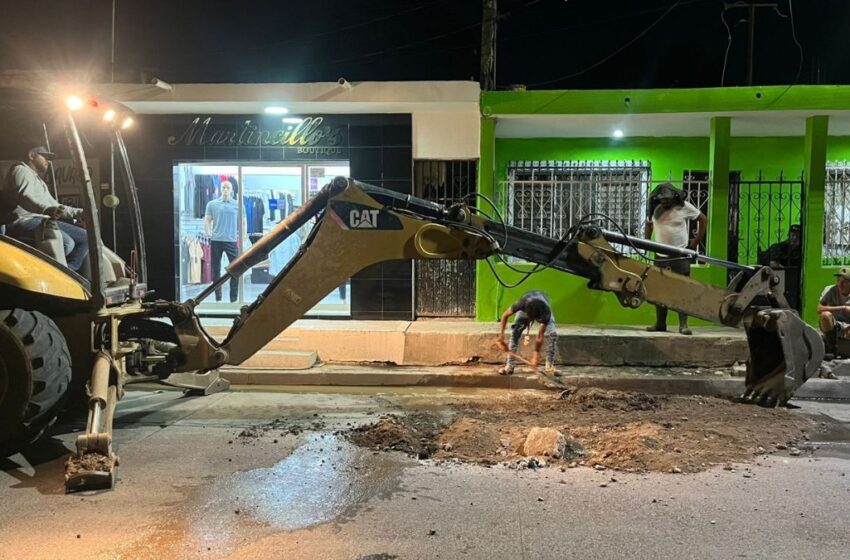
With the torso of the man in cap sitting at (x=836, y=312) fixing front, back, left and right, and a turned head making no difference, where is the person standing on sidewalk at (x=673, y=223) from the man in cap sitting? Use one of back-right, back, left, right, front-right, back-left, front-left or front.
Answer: right

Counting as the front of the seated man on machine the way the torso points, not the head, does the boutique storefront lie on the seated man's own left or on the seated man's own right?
on the seated man's own left

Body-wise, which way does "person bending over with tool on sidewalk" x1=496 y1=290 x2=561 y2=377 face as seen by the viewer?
toward the camera

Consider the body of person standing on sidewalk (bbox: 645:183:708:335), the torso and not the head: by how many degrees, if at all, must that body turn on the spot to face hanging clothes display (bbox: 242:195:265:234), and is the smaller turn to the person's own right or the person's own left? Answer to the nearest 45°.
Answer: approximately 90° to the person's own right

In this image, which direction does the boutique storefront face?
toward the camera

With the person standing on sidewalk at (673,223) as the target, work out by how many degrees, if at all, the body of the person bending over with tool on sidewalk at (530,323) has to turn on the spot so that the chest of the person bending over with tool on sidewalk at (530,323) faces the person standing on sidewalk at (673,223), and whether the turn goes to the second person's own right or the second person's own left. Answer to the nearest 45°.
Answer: approximately 135° to the second person's own left

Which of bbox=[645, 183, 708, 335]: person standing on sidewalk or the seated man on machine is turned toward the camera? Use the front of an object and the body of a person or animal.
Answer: the person standing on sidewalk

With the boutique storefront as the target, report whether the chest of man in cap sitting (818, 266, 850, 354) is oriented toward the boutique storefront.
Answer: no

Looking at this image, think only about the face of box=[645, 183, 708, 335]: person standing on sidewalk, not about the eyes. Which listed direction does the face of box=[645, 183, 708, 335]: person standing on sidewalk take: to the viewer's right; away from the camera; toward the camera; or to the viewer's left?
toward the camera

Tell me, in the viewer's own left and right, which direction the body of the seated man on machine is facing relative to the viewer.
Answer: facing to the right of the viewer

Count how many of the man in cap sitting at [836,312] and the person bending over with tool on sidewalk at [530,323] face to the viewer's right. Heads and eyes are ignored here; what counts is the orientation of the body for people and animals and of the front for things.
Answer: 0

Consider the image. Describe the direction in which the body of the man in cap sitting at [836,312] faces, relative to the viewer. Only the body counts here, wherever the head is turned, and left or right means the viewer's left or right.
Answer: facing the viewer

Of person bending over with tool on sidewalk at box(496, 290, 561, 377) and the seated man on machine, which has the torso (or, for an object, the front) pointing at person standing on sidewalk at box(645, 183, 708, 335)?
the seated man on machine

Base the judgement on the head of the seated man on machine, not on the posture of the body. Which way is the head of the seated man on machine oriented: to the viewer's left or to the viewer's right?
to the viewer's right

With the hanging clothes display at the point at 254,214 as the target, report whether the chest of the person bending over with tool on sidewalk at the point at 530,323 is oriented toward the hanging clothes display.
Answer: no

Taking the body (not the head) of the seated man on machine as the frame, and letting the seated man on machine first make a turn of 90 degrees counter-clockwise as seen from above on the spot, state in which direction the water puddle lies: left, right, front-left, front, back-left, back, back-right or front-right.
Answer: back-right

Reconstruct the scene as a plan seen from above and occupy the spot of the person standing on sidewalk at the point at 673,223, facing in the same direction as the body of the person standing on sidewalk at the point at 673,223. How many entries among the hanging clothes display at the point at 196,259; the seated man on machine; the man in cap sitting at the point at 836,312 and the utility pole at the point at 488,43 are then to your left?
1
